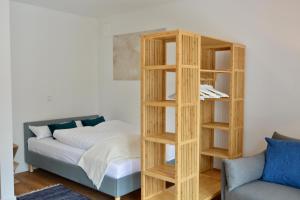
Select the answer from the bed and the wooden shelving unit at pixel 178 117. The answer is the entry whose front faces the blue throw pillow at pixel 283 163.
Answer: the bed

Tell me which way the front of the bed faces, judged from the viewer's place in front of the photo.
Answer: facing the viewer and to the right of the viewer

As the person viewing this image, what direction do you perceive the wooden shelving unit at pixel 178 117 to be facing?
facing the viewer and to the left of the viewer

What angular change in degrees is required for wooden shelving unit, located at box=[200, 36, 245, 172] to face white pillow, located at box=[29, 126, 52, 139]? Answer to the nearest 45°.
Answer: approximately 45° to its right

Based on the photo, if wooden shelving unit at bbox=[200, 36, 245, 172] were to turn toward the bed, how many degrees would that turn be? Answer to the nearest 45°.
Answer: approximately 45° to its right

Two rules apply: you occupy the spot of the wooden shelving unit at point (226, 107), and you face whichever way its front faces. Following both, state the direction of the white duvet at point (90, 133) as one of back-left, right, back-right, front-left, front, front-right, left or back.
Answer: front-right

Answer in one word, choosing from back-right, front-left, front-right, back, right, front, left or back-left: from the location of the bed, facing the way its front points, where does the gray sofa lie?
front

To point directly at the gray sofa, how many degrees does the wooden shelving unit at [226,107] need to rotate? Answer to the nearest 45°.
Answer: approximately 45° to its left

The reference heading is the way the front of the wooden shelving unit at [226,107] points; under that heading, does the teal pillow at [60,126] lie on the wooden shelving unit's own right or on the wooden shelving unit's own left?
on the wooden shelving unit's own right

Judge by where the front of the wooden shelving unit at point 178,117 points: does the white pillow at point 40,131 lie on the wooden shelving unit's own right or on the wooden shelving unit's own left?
on the wooden shelving unit's own right

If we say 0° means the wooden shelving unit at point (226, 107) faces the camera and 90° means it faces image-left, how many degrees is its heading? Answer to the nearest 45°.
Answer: approximately 45°
